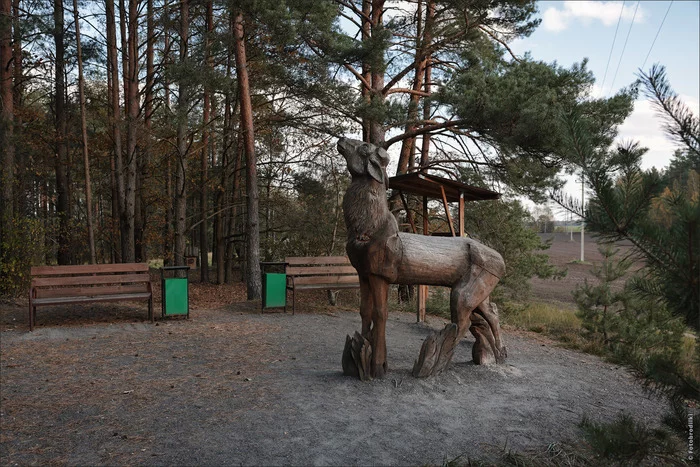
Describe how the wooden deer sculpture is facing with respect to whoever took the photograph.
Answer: facing to the left of the viewer

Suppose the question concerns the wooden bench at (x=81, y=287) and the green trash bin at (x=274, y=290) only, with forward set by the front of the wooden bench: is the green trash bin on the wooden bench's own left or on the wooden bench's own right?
on the wooden bench's own left

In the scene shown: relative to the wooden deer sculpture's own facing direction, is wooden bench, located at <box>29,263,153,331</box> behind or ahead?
ahead

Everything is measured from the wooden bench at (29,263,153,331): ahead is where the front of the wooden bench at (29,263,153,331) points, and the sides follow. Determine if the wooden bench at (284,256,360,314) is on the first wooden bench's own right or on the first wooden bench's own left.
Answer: on the first wooden bench's own left

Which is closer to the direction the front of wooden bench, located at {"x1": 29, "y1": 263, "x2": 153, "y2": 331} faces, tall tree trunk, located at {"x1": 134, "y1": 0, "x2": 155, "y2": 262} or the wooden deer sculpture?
the wooden deer sculpture

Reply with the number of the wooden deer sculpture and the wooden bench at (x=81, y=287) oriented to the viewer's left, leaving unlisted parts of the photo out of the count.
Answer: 1

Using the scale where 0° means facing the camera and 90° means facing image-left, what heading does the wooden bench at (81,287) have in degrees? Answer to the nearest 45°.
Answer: approximately 0°
